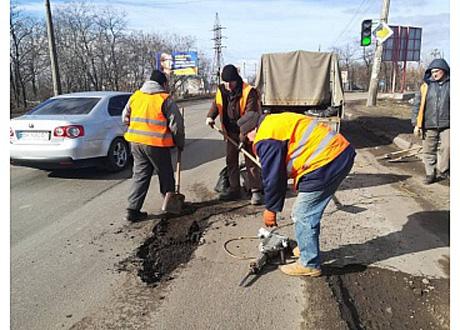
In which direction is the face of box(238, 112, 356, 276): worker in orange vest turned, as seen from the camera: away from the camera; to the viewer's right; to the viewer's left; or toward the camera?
to the viewer's left

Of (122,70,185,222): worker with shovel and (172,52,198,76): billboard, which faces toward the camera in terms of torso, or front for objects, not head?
the billboard

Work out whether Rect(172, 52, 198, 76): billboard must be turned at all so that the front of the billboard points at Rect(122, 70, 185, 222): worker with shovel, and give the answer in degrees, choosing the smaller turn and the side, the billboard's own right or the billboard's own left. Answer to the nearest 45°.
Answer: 0° — it already faces them

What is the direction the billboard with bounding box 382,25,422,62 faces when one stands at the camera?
facing away from the viewer

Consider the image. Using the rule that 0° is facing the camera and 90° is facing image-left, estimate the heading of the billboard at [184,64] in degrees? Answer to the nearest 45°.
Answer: approximately 0°

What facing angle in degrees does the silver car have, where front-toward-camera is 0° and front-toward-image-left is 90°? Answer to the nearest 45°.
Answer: approximately 225°

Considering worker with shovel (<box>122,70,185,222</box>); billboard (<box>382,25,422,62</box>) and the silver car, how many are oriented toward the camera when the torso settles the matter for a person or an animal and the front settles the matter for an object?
0

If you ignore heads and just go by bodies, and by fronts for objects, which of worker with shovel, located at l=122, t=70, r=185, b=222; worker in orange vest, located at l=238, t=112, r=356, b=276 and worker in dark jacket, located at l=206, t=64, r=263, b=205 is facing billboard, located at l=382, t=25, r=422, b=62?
the worker with shovel

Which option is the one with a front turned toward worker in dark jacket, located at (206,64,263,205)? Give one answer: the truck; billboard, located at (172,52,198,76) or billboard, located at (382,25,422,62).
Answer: billboard, located at (172,52,198,76)

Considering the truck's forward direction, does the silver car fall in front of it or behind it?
behind

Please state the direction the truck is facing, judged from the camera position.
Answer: facing away from the viewer

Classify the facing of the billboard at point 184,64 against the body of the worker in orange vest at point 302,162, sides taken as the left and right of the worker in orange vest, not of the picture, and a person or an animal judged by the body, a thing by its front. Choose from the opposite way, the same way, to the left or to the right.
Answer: to the left

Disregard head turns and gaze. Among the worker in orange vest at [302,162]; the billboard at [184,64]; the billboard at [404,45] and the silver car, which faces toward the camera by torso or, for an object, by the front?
the billboard at [184,64]

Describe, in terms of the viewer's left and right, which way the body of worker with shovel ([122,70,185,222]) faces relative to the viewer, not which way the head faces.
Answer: facing away from the viewer and to the right of the viewer

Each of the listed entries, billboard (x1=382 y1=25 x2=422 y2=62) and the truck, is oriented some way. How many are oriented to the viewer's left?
0

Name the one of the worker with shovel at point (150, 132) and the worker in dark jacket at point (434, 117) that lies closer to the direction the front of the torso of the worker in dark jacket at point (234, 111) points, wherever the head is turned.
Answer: the worker with shovel

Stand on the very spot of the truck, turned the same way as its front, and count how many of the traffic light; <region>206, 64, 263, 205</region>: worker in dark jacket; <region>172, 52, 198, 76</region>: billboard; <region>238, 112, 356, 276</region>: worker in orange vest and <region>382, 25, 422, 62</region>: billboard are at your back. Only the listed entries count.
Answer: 2

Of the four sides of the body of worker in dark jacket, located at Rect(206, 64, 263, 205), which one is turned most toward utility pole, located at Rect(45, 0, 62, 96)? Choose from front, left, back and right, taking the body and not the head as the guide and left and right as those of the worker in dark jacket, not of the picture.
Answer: right
